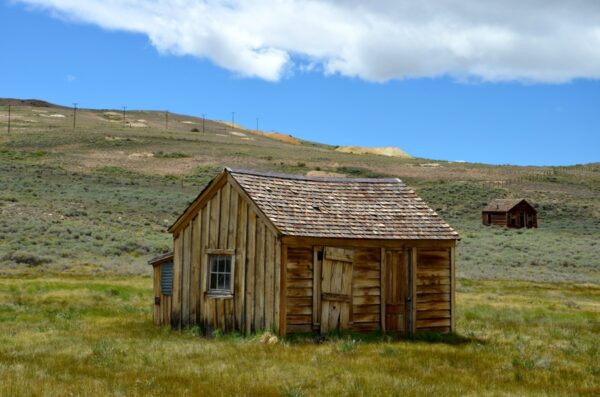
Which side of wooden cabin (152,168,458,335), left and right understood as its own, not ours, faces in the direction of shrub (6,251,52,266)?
back

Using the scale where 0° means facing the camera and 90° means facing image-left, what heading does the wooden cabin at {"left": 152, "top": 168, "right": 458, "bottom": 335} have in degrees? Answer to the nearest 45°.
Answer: approximately 315°
